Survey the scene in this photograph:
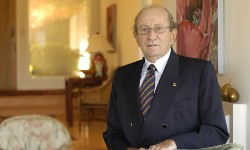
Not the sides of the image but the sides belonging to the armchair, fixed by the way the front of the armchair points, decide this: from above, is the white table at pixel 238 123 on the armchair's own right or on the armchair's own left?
on the armchair's own left

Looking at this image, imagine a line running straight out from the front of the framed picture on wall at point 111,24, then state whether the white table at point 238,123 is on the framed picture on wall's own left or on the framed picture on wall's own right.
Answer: on the framed picture on wall's own left

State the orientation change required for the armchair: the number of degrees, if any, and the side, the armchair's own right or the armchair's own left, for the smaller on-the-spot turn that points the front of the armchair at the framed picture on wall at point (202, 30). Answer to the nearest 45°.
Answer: approximately 90° to the armchair's own left
